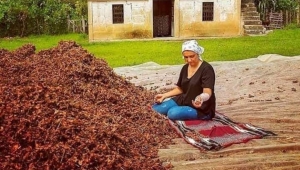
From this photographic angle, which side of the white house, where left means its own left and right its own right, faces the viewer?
front

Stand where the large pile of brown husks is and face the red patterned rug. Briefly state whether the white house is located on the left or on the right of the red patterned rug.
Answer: left

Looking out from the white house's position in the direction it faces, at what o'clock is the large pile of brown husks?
The large pile of brown husks is roughly at 12 o'clock from the white house.

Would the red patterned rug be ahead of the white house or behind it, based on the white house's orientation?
ahead
